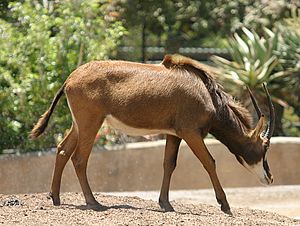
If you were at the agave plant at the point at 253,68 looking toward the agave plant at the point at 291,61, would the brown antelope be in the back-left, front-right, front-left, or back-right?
back-right

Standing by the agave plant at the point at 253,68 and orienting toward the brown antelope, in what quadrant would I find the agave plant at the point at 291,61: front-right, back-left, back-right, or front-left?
back-left

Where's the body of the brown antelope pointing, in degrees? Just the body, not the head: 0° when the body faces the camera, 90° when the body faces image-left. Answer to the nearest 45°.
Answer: approximately 270°

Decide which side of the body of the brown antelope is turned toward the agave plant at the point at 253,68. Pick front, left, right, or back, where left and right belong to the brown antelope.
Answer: left

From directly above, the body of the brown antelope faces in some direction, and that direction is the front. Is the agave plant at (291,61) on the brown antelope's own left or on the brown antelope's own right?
on the brown antelope's own left
